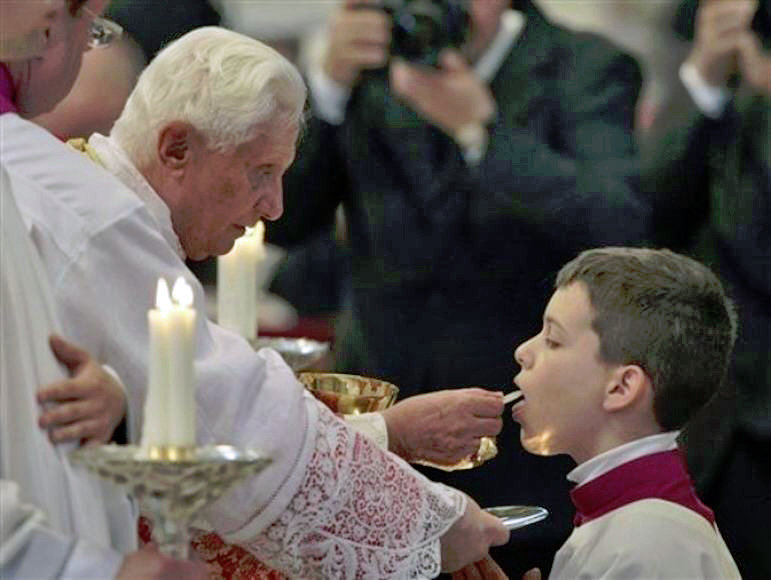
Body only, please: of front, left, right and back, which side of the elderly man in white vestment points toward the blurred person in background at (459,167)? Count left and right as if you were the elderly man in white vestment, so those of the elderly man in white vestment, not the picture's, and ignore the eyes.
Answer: left

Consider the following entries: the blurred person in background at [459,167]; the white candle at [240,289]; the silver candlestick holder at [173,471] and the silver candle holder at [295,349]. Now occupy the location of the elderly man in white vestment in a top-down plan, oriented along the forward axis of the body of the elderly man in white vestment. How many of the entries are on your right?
1

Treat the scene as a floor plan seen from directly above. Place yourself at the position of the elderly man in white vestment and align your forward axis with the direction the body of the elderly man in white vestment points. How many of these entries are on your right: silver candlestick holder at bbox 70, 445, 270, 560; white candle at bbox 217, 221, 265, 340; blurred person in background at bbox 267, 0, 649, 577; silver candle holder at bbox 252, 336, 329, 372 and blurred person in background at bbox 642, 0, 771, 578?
1

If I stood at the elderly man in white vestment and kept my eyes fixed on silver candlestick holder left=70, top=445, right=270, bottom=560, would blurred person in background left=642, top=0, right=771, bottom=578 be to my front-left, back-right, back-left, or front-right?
back-left

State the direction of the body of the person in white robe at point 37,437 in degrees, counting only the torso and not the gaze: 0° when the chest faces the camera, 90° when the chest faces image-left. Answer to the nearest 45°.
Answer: approximately 270°

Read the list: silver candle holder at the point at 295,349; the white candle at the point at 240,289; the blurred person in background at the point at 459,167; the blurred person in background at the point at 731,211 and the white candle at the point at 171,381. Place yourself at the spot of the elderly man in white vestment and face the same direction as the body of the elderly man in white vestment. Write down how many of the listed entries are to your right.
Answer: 1

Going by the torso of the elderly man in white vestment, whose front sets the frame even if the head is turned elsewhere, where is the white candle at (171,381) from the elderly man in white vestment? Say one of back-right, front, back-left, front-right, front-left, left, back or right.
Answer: right

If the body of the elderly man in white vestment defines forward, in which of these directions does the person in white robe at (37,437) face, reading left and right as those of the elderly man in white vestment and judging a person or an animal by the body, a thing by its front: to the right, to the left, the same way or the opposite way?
the same way

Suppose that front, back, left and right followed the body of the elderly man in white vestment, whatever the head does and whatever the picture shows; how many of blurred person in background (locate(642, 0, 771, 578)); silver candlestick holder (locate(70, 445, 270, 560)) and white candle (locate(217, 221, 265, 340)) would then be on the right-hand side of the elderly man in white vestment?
1

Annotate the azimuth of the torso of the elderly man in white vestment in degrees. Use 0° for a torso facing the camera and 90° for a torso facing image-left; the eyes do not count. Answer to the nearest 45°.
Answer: approximately 270°

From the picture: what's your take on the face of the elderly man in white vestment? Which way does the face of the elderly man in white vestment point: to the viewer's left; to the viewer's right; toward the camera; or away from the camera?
to the viewer's right

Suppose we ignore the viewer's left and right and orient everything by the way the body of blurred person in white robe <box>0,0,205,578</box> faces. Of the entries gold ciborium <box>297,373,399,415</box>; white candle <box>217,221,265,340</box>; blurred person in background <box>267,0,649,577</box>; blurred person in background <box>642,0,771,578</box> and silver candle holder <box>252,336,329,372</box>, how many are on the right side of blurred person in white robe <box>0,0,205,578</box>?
0

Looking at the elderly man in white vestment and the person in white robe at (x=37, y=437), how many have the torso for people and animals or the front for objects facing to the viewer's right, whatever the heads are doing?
2

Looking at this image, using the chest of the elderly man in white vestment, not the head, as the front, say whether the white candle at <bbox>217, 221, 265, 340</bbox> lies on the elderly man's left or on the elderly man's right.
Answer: on the elderly man's left
